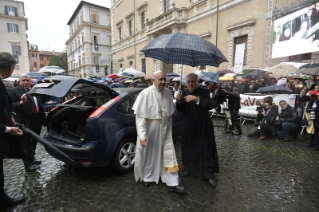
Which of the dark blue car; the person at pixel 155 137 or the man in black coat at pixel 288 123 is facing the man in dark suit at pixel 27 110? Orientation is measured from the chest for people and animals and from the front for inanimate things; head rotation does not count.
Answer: the man in black coat

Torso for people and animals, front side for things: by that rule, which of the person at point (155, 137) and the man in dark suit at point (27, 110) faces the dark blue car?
the man in dark suit

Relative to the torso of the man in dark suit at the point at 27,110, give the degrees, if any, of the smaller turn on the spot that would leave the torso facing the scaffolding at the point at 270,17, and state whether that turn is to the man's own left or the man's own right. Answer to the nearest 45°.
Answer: approximately 45° to the man's own left

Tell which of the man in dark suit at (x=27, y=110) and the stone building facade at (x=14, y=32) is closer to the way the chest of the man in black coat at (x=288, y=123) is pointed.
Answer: the man in dark suit

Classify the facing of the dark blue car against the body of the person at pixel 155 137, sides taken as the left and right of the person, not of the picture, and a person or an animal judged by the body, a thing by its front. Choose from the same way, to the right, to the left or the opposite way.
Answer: to the left

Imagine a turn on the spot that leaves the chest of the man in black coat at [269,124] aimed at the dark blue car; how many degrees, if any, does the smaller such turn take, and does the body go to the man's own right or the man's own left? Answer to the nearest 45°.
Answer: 0° — they already face it

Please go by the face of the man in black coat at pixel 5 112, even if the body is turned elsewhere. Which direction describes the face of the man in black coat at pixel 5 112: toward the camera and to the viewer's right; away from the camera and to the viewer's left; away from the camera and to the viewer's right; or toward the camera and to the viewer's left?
away from the camera and to the viewer's right

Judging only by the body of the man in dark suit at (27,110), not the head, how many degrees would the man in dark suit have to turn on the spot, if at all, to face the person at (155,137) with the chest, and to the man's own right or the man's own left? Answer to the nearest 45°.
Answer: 0° — they already face them

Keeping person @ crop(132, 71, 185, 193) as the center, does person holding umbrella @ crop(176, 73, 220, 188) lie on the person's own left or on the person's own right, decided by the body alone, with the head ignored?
on the person's own left

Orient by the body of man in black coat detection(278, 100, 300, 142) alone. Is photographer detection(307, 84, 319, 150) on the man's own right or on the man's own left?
on the man's own left

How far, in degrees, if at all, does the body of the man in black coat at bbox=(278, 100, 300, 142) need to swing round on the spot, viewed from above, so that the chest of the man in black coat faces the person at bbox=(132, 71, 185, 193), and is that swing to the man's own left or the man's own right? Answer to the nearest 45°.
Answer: approximately 45° to the man's own left

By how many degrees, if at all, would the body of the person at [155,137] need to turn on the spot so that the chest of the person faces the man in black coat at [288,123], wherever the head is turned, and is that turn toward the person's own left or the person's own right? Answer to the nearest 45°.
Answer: approximately 90° to the person's own left
